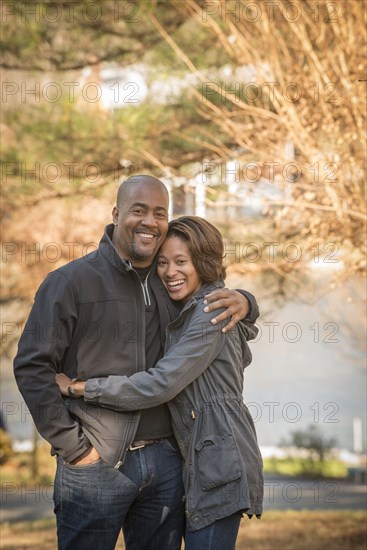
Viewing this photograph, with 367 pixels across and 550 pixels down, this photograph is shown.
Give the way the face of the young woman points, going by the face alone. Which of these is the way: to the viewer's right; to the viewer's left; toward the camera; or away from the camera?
toward the camera

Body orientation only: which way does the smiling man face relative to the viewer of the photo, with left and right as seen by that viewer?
facing the viewer and to the right of the viewer
